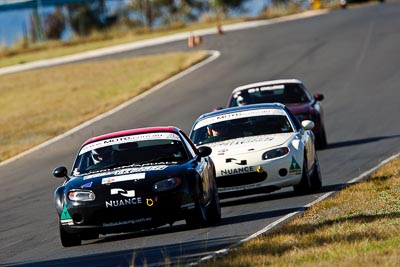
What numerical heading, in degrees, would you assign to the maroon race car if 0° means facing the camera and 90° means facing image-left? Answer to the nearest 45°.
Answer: approximately 0°

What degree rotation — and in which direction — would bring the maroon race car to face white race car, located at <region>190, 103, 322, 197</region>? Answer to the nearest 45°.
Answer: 0° — it already faces it

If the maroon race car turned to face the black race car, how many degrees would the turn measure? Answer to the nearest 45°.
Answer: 0° — it already faces it

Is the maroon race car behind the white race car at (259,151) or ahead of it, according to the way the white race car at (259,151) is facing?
behind

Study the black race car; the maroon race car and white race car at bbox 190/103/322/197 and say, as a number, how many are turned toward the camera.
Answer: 3

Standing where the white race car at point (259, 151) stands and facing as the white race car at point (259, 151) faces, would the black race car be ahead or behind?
ahead

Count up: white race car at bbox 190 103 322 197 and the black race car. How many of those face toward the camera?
2

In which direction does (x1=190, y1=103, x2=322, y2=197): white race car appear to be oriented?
toward the camera

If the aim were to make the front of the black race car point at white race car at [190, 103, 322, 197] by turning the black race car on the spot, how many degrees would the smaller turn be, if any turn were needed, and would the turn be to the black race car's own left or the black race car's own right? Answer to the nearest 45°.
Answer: approximately 135° to the black race car's own left

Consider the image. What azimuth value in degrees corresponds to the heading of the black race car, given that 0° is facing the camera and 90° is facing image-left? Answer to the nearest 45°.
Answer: approximately 0°

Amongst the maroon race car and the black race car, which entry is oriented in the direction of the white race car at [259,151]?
the maroon race car
